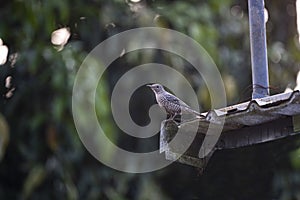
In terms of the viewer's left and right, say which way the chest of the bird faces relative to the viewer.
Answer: facing to the left of the viewer
